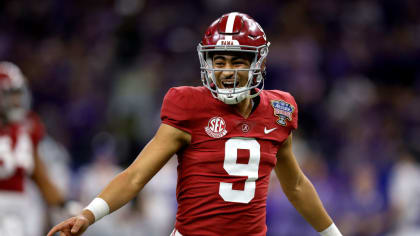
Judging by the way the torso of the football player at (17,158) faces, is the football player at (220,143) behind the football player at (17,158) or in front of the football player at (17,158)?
in front

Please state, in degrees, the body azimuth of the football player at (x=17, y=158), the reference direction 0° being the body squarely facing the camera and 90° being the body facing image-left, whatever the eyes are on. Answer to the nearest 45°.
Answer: approximately 0°
